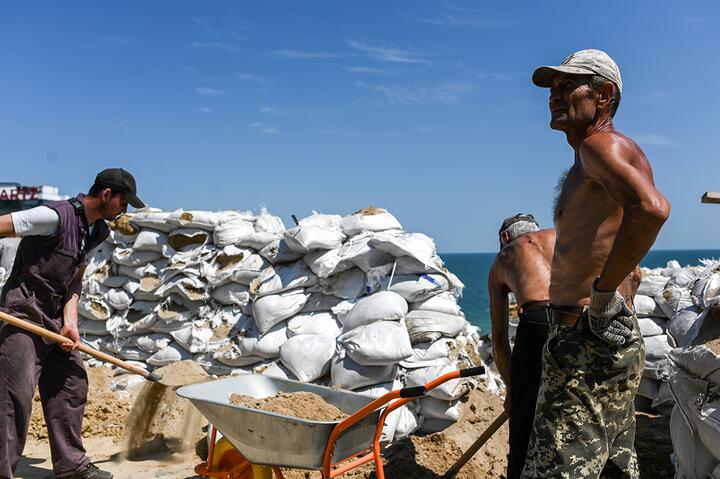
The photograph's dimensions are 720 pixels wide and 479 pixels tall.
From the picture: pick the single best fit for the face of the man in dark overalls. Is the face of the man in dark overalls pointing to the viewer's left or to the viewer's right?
to the viewer's right

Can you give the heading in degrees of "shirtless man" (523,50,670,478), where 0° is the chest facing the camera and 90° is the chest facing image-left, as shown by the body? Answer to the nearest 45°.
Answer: approximately 90°

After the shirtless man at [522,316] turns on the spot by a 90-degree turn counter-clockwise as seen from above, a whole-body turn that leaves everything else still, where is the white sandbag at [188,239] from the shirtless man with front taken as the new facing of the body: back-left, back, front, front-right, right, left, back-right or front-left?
right

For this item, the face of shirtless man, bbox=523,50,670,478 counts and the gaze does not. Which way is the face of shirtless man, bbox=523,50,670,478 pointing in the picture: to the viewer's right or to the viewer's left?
to the viewer's left

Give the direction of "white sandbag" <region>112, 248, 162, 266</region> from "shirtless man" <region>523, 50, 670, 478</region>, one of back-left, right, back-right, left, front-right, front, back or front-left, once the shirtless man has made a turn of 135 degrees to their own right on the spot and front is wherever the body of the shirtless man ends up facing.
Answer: left

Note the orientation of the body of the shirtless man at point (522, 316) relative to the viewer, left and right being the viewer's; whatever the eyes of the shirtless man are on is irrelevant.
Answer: facing away from the viewer and to the left of the viewer

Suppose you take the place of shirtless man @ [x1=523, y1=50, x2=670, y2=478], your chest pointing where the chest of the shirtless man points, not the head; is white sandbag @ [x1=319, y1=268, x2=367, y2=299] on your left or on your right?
on your right
